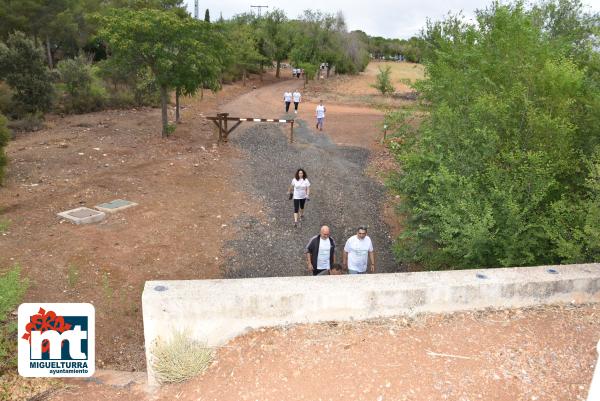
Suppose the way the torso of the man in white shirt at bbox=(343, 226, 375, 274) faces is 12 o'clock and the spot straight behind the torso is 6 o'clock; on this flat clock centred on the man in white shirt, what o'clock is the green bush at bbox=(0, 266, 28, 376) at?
The green bush is roughly at 2 o'clock from the man in white shirt.

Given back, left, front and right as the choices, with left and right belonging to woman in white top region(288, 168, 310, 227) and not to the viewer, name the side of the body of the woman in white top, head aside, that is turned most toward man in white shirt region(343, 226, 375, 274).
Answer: front

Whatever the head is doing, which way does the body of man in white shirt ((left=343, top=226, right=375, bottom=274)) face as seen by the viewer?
toward the camera

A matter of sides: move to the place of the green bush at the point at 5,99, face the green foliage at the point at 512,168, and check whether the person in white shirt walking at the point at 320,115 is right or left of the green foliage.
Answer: left

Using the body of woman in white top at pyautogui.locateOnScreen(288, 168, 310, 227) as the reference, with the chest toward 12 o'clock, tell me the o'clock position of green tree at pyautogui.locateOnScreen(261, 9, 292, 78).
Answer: The green tree is roughly at 6 o'clock from the woman in white top.

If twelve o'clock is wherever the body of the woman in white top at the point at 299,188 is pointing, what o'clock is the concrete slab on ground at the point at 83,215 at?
The concrete slab on ground is roughly at 3 o'clock from the woman in white top.

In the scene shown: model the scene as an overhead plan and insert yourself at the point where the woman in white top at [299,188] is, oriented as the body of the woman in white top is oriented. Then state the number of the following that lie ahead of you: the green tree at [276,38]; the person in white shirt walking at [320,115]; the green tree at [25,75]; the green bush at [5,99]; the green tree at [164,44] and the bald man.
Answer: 1

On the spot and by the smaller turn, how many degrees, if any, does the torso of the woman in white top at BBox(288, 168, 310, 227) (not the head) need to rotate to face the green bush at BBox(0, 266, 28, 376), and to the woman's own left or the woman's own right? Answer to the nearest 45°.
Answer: approximately 45° to the woman's own right

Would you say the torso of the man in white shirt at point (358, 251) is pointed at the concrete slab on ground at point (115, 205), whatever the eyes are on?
no

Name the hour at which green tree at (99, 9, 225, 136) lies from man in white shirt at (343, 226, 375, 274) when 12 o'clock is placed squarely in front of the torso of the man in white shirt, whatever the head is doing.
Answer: The green tree is roughly at 5 o'clock from the man in white shirt.

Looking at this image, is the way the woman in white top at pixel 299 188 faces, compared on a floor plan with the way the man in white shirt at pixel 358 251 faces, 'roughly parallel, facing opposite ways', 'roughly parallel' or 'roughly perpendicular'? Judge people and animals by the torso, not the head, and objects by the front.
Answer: roughly parallel

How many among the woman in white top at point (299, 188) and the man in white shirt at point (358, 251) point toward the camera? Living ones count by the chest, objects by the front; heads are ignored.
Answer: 2

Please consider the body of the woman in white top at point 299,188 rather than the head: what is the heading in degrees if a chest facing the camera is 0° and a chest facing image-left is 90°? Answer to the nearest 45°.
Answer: approximately 0°

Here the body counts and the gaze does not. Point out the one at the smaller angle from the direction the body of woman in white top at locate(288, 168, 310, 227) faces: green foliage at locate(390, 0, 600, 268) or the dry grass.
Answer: the dry grass

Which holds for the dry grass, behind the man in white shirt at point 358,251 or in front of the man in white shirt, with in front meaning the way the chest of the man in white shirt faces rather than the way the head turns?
in front

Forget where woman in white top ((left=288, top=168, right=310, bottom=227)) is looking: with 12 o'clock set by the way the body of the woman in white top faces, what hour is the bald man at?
The bald man is roughly at 12 o'clock from the woman in white top.

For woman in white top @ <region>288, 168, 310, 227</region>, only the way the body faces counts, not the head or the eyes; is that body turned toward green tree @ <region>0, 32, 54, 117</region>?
no

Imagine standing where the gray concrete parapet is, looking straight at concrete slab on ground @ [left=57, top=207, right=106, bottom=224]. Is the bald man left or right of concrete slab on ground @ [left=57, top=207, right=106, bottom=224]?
right
